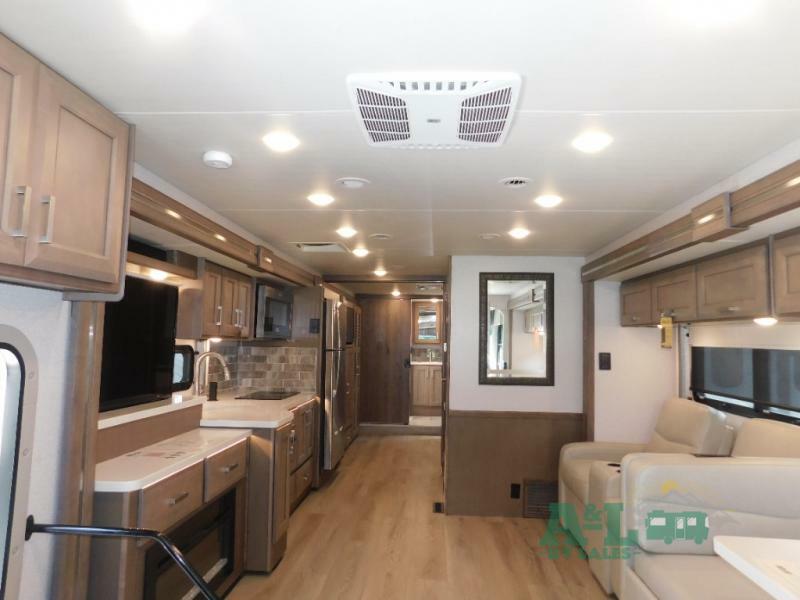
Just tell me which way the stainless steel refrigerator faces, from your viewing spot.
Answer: facing to the right of the viewer

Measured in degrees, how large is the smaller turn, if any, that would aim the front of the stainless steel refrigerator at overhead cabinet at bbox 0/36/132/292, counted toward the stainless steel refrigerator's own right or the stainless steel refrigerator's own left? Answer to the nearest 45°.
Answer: approximately 90° to the stainless steel refrigerator's own right

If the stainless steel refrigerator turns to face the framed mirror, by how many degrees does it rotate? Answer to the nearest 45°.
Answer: approximately 45° to its right

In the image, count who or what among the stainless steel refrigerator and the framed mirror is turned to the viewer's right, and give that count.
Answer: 1

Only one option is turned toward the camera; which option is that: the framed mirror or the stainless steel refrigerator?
the framed mirror

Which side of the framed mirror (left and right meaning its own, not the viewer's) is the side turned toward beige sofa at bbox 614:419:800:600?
front

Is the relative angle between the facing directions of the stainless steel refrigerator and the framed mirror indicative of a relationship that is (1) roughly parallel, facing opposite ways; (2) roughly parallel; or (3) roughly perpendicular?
roughly perpendicular

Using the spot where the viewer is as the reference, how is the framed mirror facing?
facing the viewer

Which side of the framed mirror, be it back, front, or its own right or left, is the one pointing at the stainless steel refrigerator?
right

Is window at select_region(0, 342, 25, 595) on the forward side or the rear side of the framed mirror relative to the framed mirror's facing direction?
on the forward side

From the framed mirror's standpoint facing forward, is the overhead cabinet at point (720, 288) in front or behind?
in front
